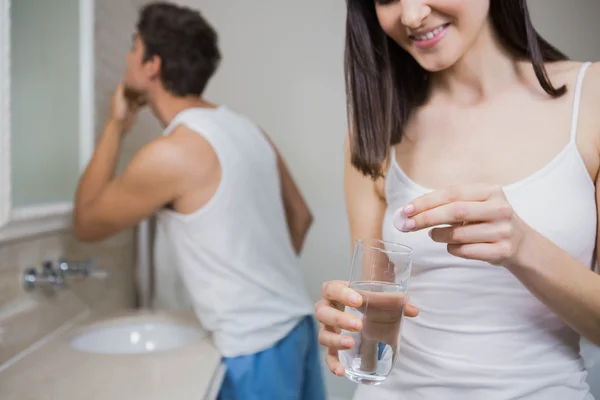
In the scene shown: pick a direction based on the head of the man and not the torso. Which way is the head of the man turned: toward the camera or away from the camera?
away from the camera

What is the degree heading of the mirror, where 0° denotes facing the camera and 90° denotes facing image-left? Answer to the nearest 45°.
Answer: approximately 315°

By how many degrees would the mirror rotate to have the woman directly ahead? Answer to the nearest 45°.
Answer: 0° — it already faces them
